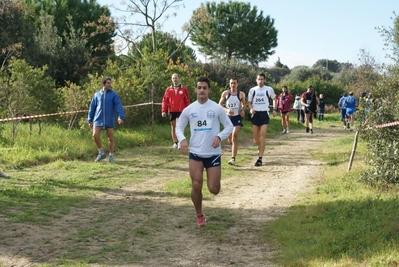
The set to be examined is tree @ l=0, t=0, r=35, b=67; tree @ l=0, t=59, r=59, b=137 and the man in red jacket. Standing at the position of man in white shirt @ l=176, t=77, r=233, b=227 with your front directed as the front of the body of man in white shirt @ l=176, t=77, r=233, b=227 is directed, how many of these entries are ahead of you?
0

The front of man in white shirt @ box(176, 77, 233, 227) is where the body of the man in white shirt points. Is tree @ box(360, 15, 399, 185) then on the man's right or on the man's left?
on the man's left

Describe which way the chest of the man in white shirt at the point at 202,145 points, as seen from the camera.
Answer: toward the camera

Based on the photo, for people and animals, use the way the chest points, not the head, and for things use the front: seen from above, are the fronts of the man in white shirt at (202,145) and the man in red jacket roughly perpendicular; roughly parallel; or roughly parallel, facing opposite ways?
roughly parallel

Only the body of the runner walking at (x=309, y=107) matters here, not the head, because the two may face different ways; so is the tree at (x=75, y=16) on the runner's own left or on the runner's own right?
on the runner's own right

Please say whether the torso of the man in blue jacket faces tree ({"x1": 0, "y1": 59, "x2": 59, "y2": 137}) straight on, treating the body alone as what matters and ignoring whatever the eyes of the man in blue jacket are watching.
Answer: no

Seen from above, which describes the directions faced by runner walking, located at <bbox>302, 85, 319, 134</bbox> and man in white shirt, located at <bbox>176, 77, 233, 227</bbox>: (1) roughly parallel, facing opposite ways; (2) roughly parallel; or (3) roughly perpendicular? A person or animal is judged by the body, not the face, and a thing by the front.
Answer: roughly parallel

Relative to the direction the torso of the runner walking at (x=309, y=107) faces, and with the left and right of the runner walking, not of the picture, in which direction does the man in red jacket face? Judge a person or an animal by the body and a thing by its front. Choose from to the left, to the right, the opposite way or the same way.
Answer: the same way

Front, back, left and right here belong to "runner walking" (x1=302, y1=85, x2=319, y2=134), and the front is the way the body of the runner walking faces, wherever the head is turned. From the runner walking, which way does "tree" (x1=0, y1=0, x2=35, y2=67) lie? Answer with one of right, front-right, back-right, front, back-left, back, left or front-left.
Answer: right

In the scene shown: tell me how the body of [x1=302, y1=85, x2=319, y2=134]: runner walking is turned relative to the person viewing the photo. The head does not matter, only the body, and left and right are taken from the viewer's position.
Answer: facing the viewer

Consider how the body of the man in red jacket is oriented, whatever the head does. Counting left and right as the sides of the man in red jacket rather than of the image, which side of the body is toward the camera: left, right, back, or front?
front

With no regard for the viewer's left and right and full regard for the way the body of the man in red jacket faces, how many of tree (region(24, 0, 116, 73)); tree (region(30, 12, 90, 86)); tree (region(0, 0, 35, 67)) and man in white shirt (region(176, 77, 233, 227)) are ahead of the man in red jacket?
1
